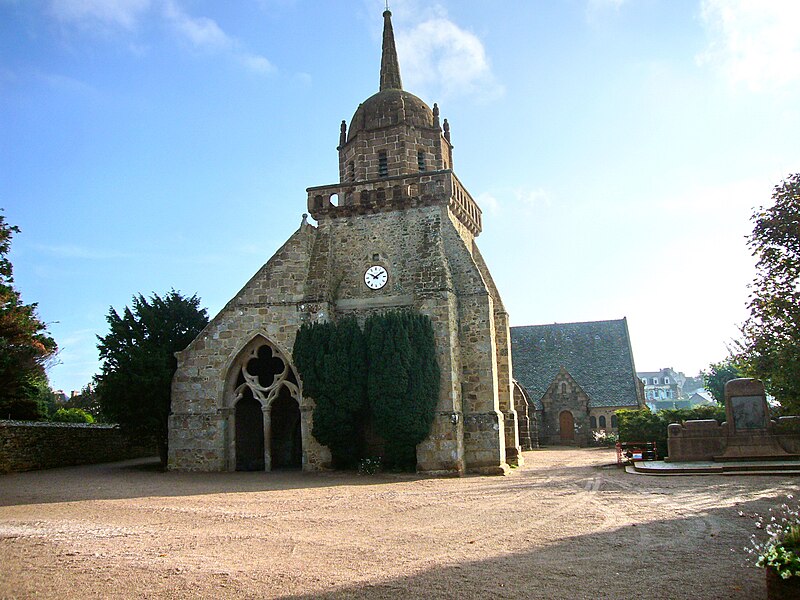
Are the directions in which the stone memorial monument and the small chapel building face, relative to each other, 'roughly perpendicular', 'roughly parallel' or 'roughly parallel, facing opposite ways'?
roughly parallel

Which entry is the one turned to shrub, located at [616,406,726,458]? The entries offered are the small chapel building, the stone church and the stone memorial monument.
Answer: the small chapel building

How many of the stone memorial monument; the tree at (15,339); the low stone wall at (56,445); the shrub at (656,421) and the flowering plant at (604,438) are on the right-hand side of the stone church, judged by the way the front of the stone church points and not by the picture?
2

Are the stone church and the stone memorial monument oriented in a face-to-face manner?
no

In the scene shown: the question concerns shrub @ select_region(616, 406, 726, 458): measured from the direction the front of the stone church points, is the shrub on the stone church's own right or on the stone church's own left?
on the stone church's own left

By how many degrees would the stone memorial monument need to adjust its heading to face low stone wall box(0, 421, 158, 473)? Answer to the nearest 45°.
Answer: approximately 90° to its right

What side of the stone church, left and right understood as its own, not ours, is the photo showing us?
front

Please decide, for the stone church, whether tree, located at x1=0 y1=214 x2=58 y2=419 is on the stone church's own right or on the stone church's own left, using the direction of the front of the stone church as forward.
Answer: on the stone church's own right

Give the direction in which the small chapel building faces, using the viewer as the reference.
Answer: facing the viewer

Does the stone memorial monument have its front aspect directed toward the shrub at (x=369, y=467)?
no

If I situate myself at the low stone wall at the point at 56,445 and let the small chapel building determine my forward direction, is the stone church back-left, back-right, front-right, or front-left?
front-right

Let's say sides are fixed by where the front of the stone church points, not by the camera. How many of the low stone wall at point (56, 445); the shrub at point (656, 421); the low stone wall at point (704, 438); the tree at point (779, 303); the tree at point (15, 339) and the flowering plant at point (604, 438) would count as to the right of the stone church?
2

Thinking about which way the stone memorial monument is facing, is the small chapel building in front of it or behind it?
behind

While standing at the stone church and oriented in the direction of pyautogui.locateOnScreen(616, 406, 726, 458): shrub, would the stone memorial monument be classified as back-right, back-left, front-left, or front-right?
front-right

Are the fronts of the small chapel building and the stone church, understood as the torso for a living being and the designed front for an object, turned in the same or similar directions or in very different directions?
same or similar directions
